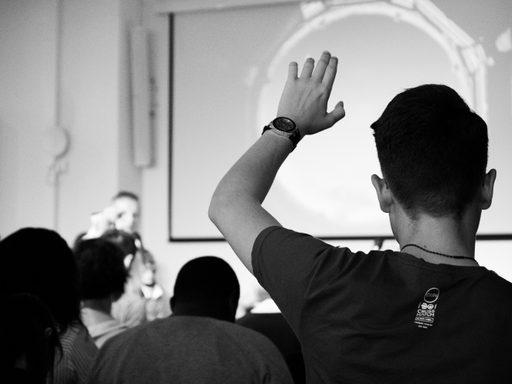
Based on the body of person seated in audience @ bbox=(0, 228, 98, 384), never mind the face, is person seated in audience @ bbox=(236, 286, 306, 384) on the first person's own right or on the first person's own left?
on the first person's own right

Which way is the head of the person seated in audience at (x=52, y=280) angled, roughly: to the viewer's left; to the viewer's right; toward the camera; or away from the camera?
away from the camera

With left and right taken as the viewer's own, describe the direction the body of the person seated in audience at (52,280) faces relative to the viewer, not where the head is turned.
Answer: facing away from the viewer

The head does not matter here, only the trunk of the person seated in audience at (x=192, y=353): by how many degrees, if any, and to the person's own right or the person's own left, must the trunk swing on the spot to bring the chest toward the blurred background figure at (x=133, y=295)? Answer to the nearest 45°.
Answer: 0° — they already face them

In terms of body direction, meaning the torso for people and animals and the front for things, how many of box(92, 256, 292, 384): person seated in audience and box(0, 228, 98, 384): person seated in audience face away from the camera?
2

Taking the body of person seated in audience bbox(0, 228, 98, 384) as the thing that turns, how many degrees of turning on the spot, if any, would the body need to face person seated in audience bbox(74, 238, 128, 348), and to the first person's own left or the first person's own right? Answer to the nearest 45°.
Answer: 0° — they already face them

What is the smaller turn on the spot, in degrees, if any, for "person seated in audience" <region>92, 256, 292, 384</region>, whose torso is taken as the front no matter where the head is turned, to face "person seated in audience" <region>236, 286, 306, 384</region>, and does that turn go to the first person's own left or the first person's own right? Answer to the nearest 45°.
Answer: approximately 45° to the first person's own right

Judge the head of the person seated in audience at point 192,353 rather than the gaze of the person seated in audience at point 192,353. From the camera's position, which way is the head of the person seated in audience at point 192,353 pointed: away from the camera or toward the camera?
away from the camera

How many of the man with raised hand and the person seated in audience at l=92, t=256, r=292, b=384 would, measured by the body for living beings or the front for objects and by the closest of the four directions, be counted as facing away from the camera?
2

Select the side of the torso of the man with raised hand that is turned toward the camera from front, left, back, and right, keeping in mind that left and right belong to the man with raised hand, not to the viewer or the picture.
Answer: back

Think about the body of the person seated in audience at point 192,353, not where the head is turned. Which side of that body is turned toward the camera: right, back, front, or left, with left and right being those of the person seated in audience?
back

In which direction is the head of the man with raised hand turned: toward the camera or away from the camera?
away from the camera
